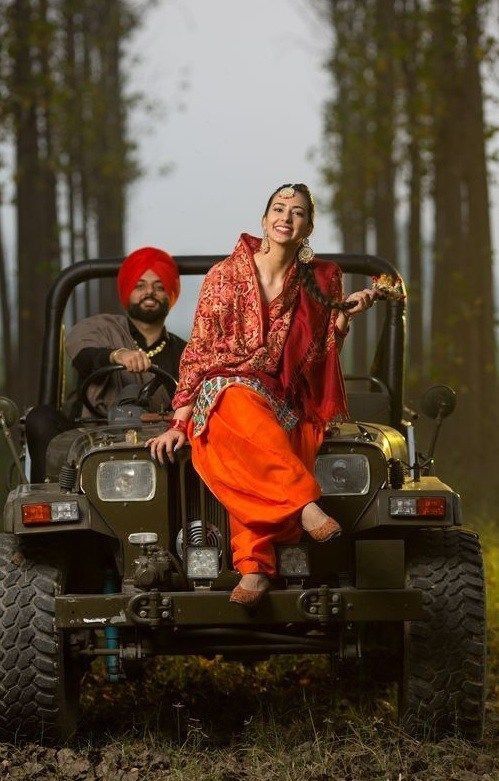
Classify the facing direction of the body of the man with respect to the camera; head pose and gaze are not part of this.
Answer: toward the camera

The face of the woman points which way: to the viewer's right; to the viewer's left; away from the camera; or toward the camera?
toward the camera

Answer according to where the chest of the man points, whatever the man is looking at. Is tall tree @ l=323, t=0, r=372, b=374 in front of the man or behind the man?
behind

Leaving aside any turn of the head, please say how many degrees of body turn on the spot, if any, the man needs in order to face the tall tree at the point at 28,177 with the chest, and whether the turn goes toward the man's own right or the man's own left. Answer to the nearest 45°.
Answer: approximately 180°

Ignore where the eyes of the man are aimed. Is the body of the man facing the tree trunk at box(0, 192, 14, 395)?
no

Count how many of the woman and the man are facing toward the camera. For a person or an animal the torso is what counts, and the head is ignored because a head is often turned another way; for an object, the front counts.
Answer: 2

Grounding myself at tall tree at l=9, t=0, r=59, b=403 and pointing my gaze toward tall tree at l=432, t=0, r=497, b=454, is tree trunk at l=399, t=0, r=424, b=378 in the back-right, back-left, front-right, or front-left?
front-left

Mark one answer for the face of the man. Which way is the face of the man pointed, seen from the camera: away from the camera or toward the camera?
toward the camera

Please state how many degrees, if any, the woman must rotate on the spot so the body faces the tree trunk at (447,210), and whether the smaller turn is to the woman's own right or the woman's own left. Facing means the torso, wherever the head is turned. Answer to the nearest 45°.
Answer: approximately 180°

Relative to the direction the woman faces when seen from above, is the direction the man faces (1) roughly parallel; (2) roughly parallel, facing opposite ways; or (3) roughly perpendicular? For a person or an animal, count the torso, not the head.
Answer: roughly parallel

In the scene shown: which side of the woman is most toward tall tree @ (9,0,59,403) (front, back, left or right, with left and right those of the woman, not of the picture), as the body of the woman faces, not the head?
back

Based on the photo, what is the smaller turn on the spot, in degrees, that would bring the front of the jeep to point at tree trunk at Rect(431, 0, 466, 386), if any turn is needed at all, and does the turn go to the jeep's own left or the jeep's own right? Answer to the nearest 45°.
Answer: approximately 180°

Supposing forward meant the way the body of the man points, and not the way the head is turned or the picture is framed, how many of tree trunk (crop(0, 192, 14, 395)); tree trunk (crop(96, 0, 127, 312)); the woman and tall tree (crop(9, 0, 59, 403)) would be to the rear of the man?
3

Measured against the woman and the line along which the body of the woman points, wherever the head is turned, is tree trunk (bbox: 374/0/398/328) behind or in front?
behind

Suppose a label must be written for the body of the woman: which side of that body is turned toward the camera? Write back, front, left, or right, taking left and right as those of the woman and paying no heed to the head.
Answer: front

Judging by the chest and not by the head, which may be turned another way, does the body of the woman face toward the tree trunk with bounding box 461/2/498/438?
no

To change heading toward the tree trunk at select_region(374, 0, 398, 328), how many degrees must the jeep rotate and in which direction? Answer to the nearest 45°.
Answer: approximately 180°
